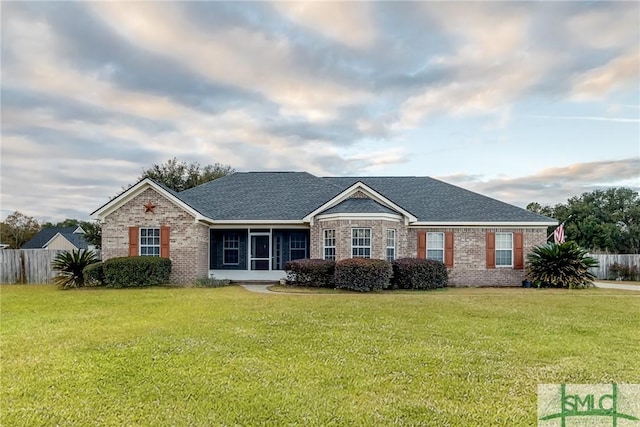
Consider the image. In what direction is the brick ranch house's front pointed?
toward the camera

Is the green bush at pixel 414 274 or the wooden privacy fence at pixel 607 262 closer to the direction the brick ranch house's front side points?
the green bush

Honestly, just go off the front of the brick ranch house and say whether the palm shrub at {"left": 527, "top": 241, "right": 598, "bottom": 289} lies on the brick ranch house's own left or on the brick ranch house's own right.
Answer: on the brick ranch house's own left

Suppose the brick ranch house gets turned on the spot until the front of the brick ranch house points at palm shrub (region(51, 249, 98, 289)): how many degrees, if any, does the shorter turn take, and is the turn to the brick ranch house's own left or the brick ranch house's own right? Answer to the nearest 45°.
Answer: approximately 90° to the brick ranch house's own right

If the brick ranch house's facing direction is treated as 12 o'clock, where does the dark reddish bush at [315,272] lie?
The dark reddish bush is roughly at 12 o'clock from the brick ranch house.

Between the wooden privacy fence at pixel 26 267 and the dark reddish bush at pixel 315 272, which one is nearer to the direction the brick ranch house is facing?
the dark reddish bush

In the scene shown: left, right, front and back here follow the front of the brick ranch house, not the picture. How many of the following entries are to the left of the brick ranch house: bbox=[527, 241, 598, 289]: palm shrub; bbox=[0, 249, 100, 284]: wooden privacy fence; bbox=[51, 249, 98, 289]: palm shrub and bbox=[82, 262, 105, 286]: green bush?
1

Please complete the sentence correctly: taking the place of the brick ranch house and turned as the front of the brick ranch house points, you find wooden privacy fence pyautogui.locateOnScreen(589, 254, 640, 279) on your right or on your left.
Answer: on your left

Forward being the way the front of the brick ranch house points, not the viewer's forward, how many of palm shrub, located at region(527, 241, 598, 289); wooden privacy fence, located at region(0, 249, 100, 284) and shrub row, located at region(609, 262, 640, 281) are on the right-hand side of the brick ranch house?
1

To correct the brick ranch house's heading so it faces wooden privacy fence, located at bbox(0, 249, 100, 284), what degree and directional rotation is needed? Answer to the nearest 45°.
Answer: approximately 90° to its right
